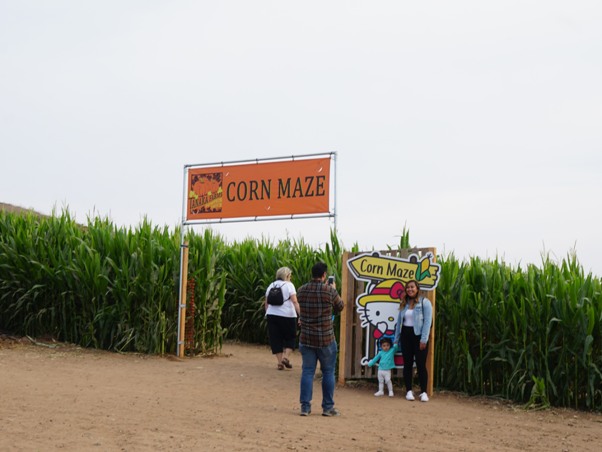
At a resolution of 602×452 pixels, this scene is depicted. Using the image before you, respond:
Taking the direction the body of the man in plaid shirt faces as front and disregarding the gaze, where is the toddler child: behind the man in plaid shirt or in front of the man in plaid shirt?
in front

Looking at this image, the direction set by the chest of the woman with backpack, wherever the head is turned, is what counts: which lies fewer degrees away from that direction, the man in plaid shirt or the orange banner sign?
the orange banner sign

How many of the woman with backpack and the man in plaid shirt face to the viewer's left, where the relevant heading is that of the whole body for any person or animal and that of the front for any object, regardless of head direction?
0

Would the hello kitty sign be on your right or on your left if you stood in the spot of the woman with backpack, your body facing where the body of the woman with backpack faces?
on your right

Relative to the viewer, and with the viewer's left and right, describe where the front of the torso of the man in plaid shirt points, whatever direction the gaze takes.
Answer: facing away from the viewer and to the right of the viewer

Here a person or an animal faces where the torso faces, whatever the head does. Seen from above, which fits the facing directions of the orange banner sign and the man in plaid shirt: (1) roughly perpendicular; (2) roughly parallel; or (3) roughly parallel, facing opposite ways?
roughly parallel, facing opposite ways

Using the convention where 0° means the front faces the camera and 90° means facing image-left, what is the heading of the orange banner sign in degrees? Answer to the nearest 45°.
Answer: approximately 45°

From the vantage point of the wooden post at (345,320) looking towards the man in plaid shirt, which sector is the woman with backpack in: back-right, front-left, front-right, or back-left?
back-right

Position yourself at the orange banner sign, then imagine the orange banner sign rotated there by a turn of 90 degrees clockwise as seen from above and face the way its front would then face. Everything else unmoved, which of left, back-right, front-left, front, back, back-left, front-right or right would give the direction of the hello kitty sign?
back-left

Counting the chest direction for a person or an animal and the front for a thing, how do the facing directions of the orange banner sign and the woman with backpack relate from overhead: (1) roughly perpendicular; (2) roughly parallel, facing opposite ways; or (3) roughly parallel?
roughly parallel, facing opposite ways

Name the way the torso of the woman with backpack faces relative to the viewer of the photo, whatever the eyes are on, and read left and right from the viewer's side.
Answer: facing away from the viewer and to the right of the viewer

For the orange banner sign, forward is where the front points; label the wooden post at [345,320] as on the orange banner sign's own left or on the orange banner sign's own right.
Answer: on the orange banner sign's own left

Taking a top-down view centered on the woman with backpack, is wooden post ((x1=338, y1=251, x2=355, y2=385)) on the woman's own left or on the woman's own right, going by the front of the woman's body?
on the woman's own right

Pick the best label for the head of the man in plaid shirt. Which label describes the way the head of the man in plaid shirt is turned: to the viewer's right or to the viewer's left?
to the viewer's right
